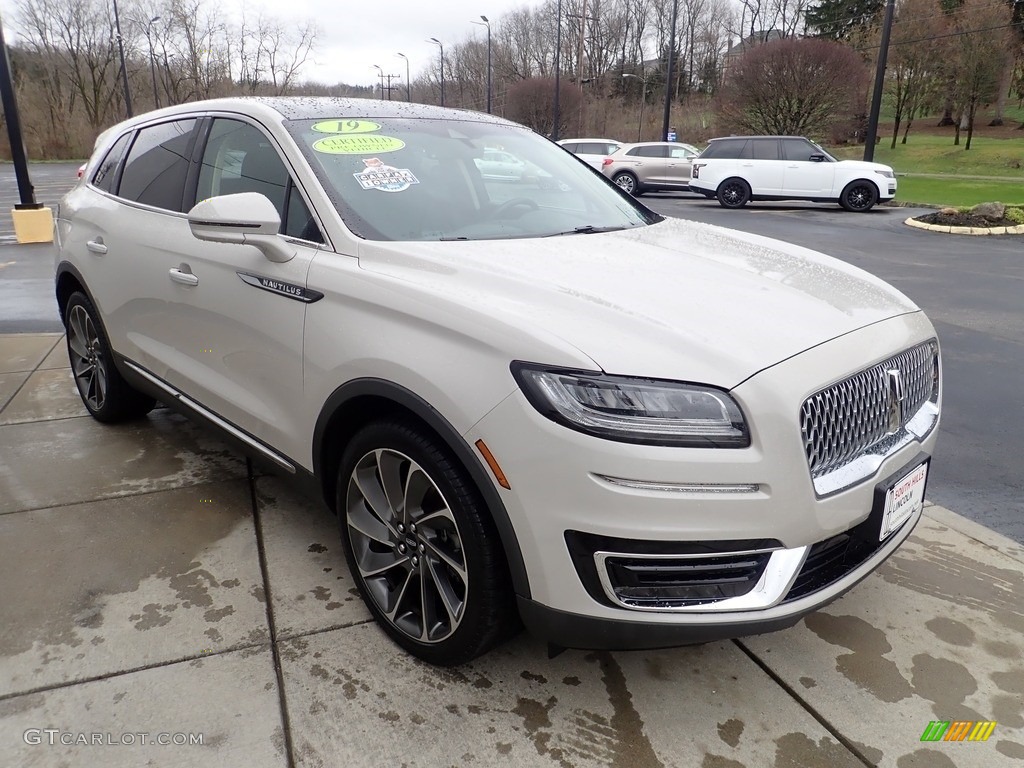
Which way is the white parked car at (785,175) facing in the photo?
to the viewer's right

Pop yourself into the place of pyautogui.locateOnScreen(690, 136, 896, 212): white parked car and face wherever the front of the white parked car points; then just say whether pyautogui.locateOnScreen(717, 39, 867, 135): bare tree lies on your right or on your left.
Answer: on your left

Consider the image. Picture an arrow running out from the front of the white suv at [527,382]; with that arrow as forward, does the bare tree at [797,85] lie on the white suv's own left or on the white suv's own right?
on the white suv's own left

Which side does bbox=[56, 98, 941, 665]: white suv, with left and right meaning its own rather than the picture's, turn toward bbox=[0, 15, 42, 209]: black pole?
back

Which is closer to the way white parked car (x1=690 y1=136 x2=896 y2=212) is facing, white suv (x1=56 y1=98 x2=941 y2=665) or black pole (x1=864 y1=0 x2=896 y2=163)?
the black pole

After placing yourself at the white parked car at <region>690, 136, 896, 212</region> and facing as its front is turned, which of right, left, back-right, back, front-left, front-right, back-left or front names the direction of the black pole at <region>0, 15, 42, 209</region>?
back-right

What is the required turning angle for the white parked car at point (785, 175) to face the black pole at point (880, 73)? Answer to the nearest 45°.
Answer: approximately 45° to its left

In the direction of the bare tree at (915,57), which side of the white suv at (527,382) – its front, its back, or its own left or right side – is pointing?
left

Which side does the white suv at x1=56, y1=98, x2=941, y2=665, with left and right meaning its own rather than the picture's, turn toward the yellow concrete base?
back

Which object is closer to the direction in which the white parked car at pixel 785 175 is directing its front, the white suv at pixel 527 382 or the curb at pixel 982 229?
the curb

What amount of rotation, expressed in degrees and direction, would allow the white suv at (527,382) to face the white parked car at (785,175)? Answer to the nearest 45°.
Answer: approximately 135° to its left

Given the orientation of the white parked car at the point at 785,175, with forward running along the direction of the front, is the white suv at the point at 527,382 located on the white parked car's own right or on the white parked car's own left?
on the white parked car's own right

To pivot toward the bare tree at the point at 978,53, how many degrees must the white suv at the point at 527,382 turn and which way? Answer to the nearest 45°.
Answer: approximately 90° to its left
